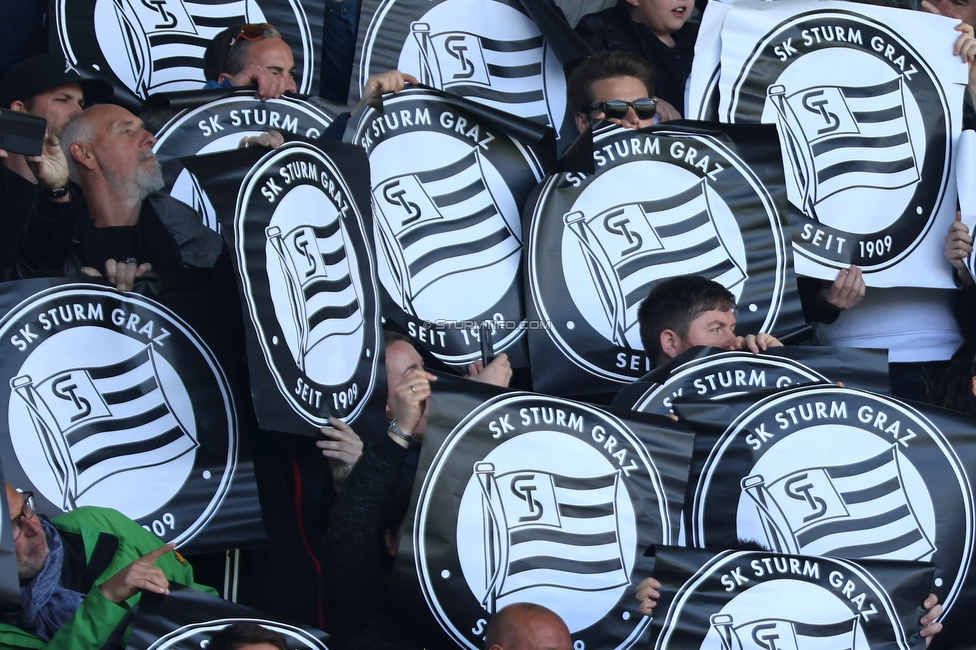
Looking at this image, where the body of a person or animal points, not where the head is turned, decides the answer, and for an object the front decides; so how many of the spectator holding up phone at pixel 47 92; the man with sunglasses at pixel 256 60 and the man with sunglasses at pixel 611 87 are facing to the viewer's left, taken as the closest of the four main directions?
0

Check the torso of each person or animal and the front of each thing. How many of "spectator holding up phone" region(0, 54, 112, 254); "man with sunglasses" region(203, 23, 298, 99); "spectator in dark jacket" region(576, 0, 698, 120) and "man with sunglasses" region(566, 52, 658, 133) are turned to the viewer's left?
0

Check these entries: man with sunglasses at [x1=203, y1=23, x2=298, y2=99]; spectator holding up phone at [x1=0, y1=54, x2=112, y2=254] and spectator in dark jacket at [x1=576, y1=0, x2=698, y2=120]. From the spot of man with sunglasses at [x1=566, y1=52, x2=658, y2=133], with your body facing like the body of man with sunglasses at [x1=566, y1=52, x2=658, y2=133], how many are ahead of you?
0

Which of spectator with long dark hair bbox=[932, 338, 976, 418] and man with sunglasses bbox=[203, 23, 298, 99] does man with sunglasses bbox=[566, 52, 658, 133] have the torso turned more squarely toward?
the spectator with long dark hair

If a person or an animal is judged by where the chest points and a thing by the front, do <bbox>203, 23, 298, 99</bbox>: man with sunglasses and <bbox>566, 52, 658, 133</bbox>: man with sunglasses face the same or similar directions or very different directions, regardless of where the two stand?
same or similar directions

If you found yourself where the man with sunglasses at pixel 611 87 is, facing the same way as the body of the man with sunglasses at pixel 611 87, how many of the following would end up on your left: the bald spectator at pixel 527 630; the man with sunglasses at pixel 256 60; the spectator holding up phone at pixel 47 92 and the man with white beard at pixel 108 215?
0

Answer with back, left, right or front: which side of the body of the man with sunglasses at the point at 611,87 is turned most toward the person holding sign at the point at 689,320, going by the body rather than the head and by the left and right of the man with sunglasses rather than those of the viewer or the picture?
front

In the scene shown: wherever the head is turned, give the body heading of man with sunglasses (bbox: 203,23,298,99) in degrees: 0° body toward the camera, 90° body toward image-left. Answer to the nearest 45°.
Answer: approximately 315°

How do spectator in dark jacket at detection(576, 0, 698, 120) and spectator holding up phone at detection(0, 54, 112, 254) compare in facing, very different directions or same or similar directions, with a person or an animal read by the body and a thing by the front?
same or similar directions

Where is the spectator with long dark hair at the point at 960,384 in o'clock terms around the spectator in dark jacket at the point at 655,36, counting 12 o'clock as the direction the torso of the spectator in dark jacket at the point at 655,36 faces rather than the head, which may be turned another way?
the spectator with long dark hair at the point at 960,384 is roughly at 12 o'clock from the spectator in dark jacket at the point at 655,36.

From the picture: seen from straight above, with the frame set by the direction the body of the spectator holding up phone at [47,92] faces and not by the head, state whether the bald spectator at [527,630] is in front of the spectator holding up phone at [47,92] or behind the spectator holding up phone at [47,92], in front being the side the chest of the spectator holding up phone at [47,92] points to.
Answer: in front

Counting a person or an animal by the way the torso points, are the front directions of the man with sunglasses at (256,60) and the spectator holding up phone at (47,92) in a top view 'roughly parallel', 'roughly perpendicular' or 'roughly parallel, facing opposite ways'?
roughly parallel

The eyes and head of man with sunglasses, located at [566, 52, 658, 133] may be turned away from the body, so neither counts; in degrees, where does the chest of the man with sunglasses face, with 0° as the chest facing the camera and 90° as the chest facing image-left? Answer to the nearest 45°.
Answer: approximately 315°

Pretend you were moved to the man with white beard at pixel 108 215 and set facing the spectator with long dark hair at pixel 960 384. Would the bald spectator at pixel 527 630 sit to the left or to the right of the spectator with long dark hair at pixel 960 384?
right

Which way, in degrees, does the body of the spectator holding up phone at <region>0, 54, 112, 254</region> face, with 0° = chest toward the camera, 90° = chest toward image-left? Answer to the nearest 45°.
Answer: approximately 315°

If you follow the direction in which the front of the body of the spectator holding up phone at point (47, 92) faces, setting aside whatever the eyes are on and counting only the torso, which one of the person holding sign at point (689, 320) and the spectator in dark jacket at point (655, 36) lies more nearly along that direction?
the person holding sign

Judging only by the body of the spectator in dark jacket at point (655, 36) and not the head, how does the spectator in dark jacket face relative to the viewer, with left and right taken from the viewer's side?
facing the viewer and to the right of the viewer

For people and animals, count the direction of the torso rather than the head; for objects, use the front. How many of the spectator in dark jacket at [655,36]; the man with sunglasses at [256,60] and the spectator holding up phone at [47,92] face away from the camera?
0

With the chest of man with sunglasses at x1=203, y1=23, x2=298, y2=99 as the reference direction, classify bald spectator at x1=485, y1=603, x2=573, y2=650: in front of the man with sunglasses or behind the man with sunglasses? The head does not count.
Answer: in front
